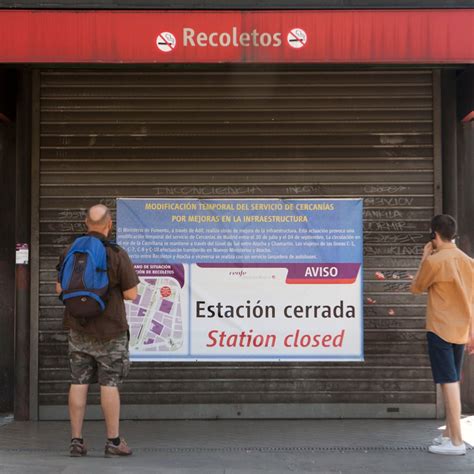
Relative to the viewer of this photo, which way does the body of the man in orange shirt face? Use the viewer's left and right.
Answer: facing away from the viewer and to the left of the viewer

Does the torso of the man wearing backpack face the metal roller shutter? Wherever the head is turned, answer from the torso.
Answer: yes

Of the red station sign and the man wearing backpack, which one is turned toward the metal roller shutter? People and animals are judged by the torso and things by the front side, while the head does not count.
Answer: the man wearing backpack

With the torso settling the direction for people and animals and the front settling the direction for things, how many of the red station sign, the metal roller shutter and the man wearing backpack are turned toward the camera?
2

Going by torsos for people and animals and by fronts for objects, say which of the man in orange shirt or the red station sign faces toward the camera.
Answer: the red station sign

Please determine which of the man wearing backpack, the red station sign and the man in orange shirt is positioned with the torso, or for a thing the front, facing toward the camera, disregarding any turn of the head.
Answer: the red station sign

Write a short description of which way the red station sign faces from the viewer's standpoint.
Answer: facing the viewer

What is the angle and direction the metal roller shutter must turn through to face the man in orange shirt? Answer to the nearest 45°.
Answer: approximately 45° to its left

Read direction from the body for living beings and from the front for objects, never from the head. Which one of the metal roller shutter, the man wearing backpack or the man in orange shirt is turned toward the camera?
the metal roller shutter

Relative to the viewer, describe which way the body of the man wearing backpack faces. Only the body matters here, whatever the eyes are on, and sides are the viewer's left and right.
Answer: facing away from the viewer and to the right of the viewer

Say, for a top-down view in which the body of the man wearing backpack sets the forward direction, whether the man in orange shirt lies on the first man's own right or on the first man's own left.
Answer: on the first man's own right

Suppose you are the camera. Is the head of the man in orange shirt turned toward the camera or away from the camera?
away from the camera

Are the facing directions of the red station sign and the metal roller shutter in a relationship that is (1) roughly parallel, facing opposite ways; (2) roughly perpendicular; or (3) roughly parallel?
roughly parallel

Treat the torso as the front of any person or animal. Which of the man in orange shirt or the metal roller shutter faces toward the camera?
the metal roller shutter

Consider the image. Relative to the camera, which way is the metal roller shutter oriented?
toward the camera
